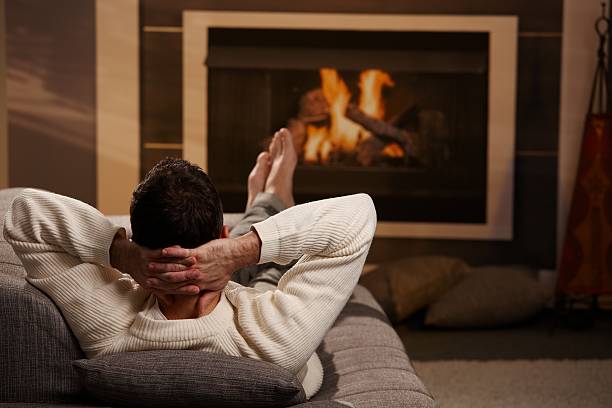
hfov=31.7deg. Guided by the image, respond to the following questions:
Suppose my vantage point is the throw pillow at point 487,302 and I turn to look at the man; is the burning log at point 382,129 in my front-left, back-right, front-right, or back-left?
back-right

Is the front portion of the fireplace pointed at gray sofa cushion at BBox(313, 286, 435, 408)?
yes

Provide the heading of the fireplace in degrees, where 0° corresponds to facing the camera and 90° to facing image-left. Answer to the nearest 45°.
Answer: approximately 0°

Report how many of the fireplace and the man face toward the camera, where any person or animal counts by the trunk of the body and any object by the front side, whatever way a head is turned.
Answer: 1

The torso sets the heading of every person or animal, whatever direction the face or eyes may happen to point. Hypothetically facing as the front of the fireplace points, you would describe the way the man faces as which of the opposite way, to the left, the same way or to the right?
the opposite way

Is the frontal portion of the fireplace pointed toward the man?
yes

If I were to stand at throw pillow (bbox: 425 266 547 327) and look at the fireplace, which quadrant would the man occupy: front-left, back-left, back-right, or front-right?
back-left

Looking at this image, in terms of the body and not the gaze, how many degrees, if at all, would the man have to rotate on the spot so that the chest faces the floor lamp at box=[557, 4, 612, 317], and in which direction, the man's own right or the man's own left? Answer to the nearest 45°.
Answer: approximately 45° to the man's own right

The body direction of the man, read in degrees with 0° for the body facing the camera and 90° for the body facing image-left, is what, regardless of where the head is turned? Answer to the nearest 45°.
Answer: approximately 180°
